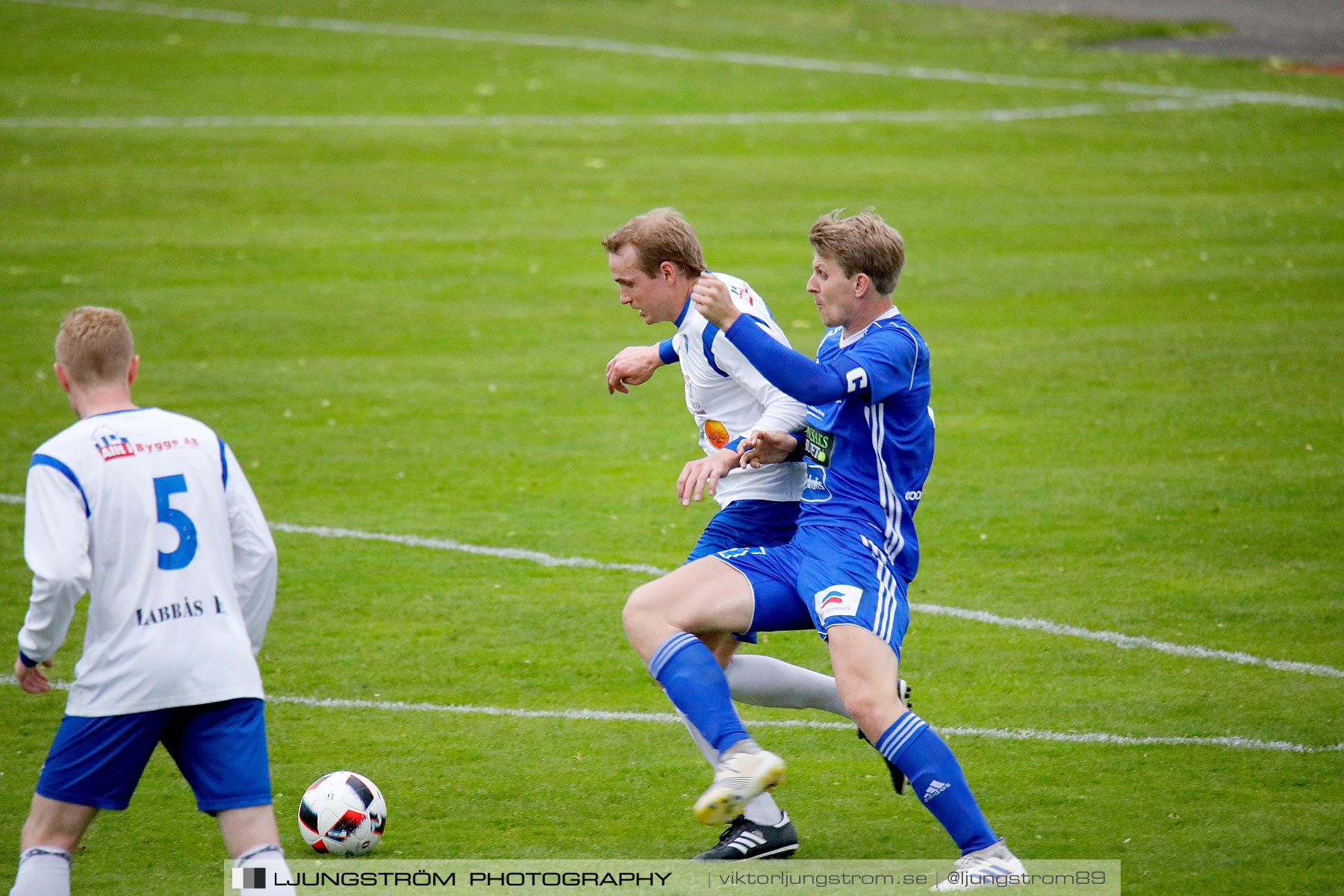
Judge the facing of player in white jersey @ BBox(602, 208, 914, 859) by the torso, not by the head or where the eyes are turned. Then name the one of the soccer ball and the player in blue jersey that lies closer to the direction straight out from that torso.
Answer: the soccer ball

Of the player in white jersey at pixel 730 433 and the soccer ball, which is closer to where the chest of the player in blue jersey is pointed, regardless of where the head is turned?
the soccer ball

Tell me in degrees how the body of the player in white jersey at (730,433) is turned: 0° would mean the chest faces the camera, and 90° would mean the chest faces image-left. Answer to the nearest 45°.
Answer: approximately 90°

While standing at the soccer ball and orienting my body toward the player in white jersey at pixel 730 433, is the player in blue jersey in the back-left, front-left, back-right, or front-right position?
front-right

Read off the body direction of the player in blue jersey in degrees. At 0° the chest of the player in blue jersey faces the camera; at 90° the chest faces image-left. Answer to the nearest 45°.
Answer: approximately 90°

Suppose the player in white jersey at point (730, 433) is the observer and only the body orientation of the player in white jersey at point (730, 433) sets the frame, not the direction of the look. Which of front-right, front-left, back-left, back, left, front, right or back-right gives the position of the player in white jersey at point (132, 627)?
front-left

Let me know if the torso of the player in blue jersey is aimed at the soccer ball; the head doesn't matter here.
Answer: yes

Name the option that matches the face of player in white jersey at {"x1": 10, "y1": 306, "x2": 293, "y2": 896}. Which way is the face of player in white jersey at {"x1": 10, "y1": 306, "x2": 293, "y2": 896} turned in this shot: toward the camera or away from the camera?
away from the camera

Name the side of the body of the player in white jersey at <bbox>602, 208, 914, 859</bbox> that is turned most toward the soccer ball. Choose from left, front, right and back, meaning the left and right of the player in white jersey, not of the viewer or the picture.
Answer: front

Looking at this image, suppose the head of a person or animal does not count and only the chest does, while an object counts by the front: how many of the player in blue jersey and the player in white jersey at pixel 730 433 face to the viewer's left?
2

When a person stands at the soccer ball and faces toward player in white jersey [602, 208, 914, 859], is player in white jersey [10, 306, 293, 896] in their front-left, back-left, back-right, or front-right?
back-right

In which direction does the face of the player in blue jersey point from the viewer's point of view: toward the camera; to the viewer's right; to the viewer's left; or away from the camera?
to the viewer's left

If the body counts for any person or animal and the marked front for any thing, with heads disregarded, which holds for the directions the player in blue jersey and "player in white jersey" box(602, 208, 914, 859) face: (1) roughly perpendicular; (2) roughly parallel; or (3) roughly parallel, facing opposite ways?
roughly parallel
